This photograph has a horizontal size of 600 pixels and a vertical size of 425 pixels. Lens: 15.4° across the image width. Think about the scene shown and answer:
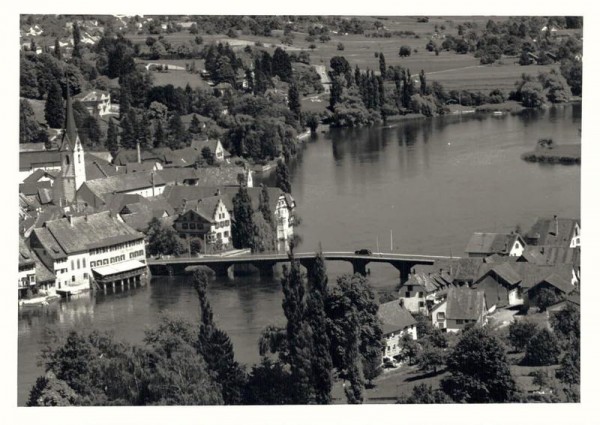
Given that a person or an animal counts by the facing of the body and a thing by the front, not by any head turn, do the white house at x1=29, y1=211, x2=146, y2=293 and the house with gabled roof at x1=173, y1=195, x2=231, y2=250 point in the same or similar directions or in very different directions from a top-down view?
same or similar directions

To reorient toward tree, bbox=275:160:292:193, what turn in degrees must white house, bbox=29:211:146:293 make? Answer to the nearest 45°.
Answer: approximately 90° to its left

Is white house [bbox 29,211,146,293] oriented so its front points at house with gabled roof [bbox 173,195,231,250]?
no

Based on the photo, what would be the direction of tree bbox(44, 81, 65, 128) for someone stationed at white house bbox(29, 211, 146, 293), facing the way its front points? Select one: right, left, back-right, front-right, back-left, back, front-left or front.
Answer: back-left

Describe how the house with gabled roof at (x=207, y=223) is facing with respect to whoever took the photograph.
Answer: facing the viewer and to the right of the viewer

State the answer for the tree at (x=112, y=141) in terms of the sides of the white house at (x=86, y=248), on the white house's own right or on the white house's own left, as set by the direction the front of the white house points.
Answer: on the white house's own left

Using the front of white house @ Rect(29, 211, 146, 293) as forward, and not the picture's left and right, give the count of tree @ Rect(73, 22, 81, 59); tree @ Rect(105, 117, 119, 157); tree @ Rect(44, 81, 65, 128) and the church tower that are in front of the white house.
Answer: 0

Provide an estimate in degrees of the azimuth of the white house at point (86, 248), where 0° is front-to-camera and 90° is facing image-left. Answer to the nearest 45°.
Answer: approximately 315°

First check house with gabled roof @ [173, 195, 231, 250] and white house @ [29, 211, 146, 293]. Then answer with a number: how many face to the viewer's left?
0

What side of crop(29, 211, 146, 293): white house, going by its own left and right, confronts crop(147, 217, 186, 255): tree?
left
